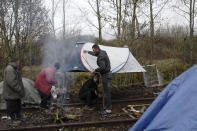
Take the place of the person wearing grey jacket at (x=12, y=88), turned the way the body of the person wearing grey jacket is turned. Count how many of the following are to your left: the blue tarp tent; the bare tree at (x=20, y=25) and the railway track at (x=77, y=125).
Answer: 1

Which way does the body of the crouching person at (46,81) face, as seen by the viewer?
to the viewer's right

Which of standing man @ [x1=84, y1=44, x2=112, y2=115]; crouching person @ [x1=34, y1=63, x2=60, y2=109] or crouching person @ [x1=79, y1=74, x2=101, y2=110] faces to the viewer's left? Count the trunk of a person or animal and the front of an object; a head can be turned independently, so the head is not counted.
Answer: the standing man

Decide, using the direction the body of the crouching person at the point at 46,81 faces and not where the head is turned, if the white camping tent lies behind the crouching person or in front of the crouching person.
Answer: in front

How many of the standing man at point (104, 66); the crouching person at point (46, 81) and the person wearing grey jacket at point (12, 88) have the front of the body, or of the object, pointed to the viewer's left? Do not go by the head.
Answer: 1

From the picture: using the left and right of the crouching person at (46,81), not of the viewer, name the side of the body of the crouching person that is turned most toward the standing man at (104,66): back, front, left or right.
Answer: front

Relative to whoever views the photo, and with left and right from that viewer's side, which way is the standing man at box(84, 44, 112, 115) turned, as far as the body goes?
facing to the left of the viewer

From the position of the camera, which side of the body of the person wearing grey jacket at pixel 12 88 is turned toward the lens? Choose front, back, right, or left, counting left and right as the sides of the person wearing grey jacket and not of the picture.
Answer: right
